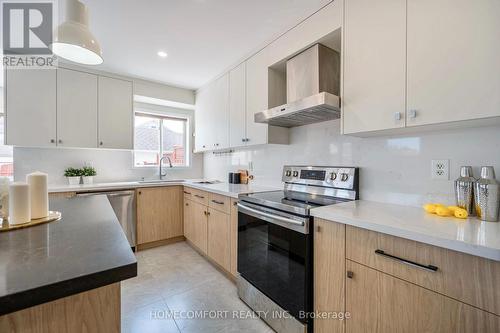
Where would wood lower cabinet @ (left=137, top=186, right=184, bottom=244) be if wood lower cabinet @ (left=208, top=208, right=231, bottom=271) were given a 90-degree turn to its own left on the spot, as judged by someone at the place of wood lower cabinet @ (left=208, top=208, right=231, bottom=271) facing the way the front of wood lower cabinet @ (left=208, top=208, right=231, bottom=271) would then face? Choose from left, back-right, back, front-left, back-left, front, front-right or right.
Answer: back

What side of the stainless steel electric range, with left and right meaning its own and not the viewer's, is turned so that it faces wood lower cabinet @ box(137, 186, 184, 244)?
right

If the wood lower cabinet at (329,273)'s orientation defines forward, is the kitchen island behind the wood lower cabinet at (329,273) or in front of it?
in front

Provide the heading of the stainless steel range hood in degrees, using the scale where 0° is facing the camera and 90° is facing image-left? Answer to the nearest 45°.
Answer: approximately 45°

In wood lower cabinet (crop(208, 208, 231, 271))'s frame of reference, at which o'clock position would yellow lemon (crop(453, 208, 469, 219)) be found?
The yellow lemon is roughly at 9 o'clock from the wood lower cabinet.

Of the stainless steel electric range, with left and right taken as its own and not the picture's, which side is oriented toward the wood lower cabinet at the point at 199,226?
right

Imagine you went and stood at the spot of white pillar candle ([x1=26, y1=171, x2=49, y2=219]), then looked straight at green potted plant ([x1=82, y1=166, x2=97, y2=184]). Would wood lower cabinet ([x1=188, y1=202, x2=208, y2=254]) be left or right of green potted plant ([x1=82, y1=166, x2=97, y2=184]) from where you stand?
right

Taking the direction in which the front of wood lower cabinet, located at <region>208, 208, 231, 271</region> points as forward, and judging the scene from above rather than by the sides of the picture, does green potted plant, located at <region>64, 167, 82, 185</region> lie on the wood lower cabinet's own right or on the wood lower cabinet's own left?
on the wood lower cabinet's own right

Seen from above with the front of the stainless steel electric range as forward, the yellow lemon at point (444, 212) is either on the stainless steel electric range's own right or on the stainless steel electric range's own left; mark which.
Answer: on the stainless steel electric range's own left

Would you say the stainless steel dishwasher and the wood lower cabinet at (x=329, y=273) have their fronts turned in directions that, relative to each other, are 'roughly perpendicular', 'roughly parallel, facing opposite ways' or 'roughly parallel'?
roughly perpendicular

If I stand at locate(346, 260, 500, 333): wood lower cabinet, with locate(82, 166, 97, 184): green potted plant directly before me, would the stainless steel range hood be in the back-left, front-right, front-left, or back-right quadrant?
front-right

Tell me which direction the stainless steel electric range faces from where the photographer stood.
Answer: facing the viewer and to the left of the viewer

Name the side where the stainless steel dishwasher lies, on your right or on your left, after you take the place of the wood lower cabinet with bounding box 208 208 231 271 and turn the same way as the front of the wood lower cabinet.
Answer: on your right
